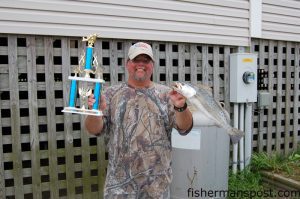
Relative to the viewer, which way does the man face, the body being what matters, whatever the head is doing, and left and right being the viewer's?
facing the viewer

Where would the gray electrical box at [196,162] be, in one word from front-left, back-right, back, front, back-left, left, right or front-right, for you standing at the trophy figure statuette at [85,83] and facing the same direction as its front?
back-left

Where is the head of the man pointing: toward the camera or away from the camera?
toward the camera

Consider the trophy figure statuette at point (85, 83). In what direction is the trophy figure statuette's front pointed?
toward the camera

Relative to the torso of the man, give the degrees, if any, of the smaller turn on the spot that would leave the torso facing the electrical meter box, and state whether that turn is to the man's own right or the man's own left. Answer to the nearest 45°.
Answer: approximately 135° to the man's own left

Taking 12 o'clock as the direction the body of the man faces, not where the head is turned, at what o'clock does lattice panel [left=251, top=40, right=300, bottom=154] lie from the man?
The lattice panel is roughly at 7 o'clock from the man.

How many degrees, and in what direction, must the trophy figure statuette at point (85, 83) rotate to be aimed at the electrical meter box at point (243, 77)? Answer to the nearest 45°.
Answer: approximately 135° to its left
